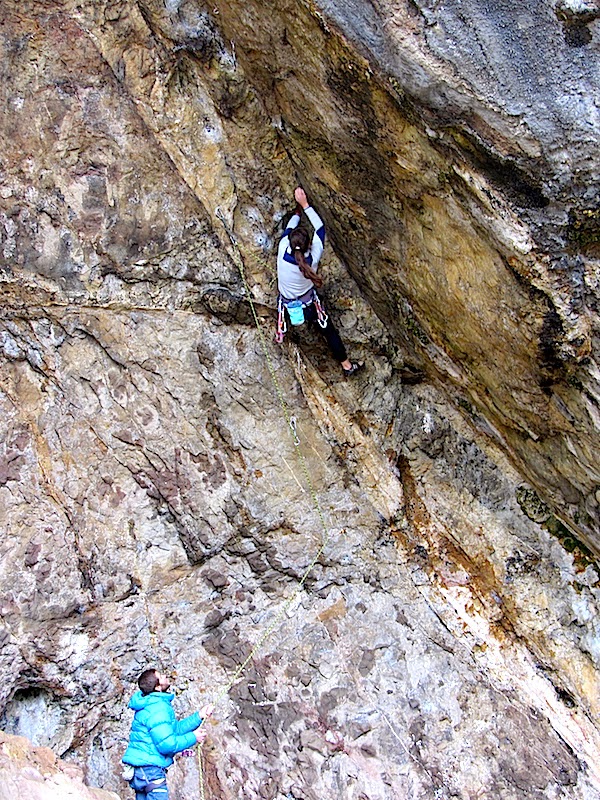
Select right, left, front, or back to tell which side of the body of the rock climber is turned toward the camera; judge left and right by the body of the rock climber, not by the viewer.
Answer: back

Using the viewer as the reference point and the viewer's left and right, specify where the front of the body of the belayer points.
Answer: facing to the right of the viewer

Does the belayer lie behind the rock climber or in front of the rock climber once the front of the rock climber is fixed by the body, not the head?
behind

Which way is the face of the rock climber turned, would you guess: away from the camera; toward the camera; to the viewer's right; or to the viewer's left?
away from the camera
